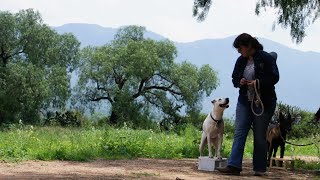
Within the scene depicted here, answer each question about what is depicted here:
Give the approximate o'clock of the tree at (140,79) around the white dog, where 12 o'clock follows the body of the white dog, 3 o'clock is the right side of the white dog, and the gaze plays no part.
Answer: The tree is roughly at 7 o'clock from the white dog.

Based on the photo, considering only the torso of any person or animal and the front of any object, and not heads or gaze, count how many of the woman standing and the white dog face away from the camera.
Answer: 0

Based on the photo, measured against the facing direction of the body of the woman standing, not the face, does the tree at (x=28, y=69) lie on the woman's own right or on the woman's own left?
on the woman's own right

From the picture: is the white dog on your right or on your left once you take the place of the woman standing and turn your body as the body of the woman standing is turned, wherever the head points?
on your right

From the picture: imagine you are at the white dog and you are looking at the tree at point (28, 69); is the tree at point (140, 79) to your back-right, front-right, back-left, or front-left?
front-right

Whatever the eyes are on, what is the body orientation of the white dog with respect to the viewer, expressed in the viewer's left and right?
facing the viewer and to the right of the viewer

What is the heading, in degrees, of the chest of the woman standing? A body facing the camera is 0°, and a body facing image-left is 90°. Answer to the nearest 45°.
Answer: approximately 45°

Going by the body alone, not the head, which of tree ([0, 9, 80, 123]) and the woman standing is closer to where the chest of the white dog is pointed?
the woman standing

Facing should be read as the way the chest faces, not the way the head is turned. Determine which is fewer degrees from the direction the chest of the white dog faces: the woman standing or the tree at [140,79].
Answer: the woman standing

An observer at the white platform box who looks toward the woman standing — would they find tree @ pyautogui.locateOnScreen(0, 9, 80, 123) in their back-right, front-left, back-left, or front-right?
back-left
